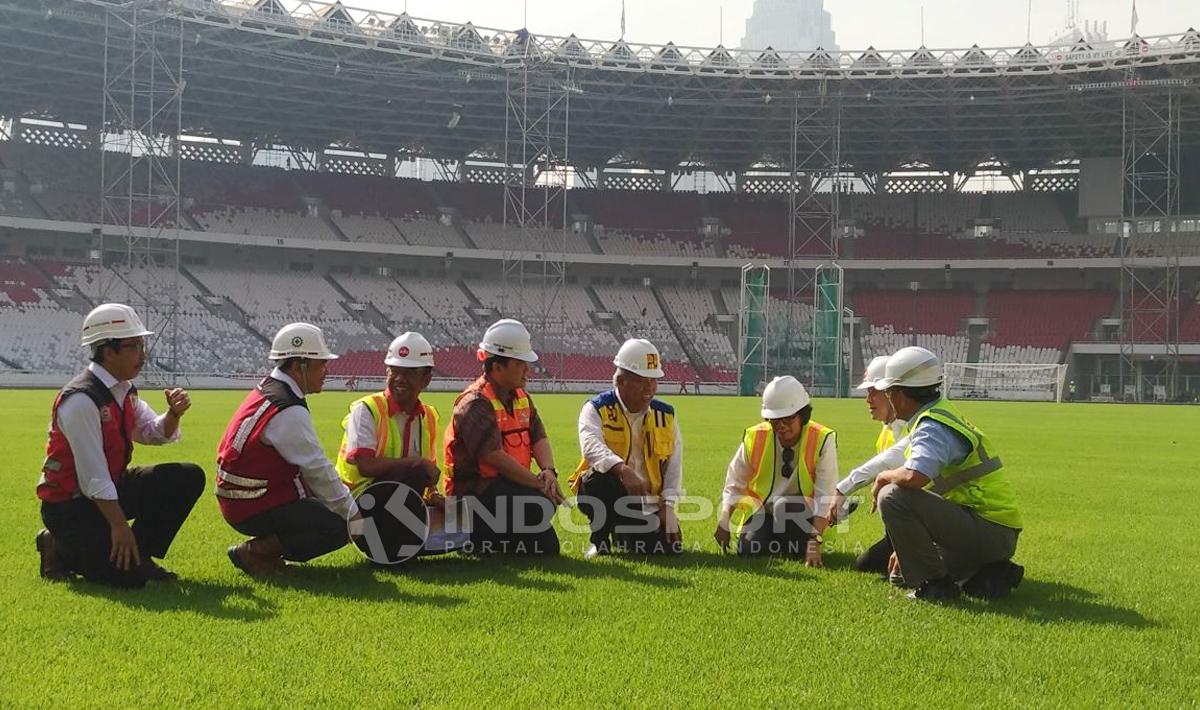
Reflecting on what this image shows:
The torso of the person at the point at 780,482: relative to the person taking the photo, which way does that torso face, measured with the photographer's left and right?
facing the viewer

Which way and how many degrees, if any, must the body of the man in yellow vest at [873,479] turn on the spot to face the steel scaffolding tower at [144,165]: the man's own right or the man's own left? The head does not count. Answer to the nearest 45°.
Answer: approximately 45° to the man's own right

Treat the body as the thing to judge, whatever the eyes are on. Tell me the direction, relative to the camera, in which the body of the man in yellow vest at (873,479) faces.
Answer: to the viewer's left

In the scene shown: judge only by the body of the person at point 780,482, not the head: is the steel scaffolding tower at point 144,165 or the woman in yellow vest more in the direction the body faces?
the woman in yellow vest

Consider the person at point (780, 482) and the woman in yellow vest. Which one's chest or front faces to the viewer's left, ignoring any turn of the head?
the woman in yellow vest

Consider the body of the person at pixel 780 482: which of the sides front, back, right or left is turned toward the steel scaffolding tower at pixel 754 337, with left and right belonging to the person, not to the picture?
back
